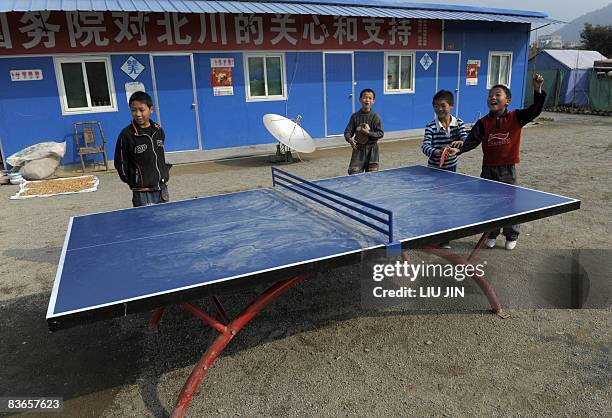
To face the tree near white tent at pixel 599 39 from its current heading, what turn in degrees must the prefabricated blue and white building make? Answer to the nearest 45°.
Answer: approximately 90° to its left

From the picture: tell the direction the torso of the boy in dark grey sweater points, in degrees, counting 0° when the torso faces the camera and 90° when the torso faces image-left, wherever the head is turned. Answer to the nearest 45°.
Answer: approximately 0°

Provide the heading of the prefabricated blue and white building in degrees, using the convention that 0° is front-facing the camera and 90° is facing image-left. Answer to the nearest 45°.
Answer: approximately 315°

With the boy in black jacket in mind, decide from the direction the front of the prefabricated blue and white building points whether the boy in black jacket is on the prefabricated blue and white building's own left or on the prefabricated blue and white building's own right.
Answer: on the prefabricated blue and white building's own right

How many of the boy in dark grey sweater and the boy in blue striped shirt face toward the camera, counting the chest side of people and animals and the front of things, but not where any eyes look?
2

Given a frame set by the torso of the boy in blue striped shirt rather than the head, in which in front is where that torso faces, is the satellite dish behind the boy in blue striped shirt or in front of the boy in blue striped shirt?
behind

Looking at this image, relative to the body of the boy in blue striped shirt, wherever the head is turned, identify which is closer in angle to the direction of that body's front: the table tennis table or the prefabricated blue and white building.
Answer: the table tennis table

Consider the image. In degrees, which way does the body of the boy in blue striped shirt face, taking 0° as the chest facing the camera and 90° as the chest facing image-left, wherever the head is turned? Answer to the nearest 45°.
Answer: approximately 0°
